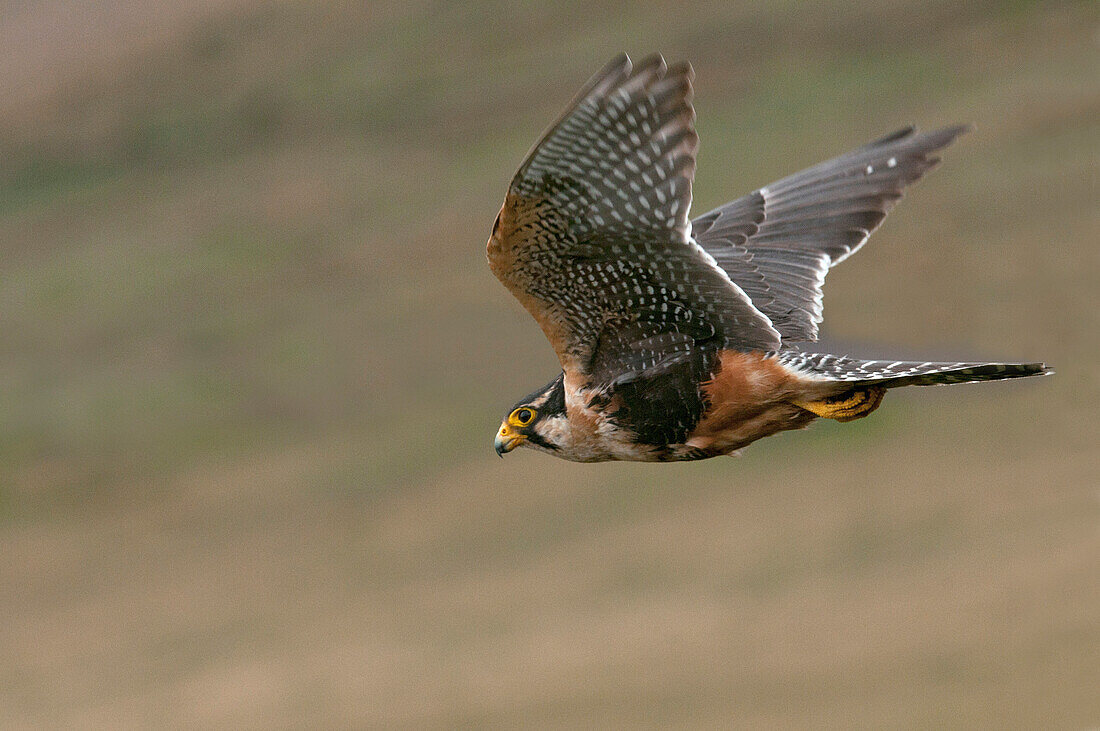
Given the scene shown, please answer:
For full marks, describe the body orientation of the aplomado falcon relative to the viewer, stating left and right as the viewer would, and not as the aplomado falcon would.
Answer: facing to the left of the viewer
